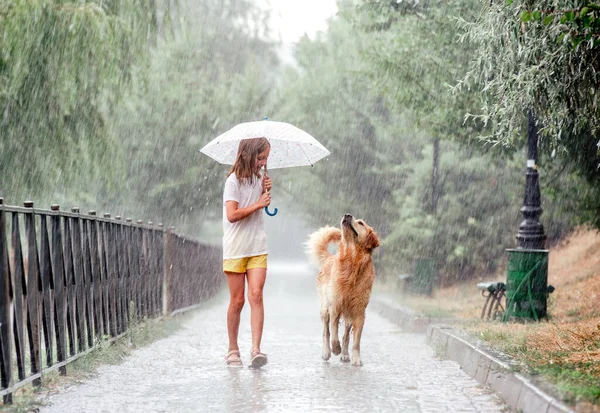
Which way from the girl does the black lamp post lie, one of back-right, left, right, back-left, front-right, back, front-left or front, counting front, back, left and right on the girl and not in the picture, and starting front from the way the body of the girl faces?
left

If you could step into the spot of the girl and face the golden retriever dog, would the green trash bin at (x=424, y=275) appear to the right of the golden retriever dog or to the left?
left

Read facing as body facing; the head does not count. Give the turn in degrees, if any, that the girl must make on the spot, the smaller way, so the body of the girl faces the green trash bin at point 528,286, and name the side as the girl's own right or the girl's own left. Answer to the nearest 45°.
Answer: approximately 90° to the girl's own left

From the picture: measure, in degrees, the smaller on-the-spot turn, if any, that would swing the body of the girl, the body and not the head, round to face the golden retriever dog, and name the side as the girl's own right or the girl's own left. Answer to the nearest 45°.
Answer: approximately 90° to the girl's own left

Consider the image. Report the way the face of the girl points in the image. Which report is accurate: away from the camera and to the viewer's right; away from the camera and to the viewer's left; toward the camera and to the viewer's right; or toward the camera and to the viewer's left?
toward the camera and to the viewer's right

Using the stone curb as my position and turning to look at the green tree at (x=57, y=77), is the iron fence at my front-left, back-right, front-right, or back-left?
front-left

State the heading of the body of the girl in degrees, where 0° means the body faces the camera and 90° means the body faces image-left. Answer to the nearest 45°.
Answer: approximately 315°
